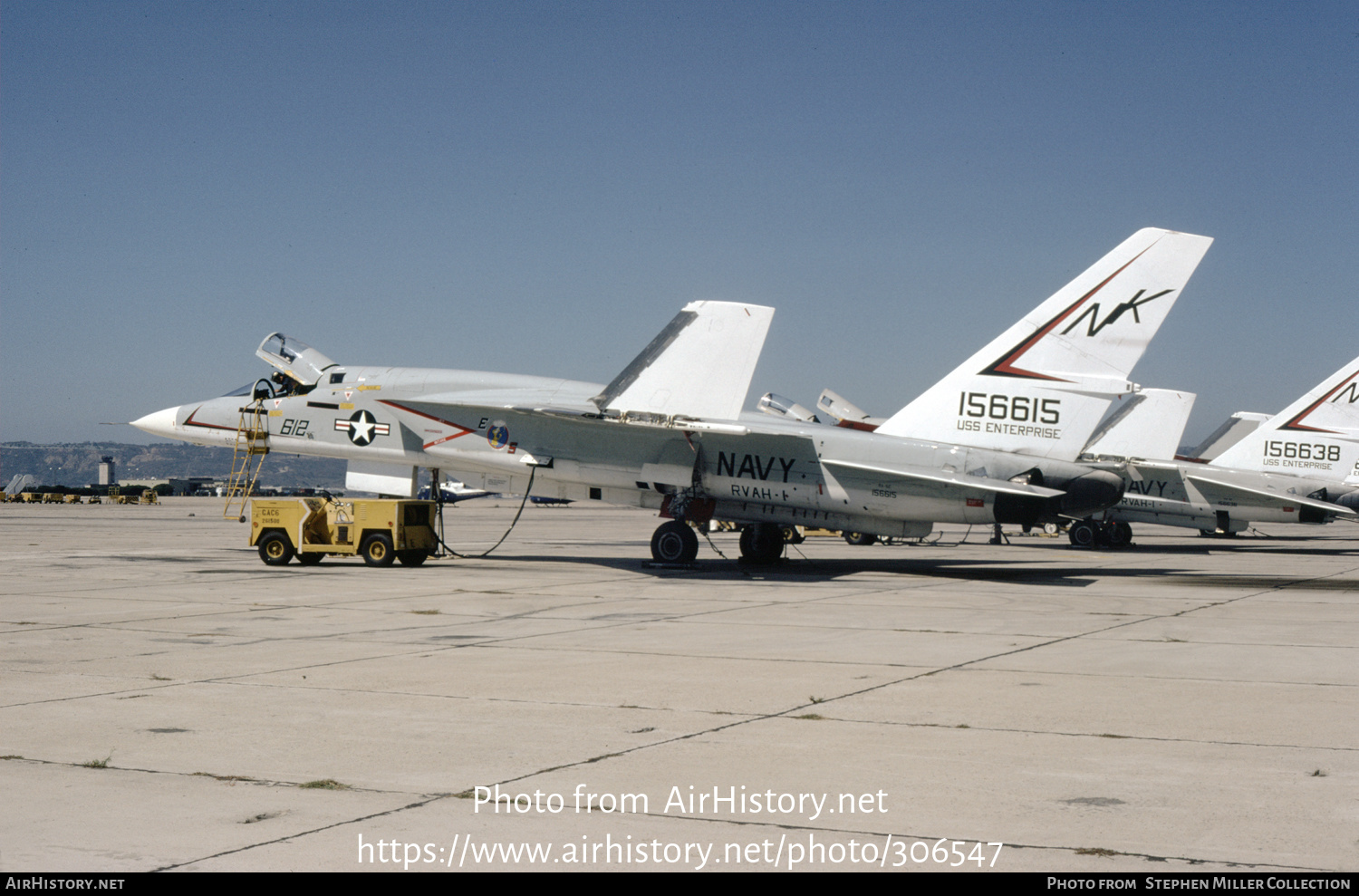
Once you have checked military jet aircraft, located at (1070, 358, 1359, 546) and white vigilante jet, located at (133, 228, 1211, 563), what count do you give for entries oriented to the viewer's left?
2

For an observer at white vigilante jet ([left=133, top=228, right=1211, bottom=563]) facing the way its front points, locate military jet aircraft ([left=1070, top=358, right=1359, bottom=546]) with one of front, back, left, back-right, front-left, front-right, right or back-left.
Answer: back-right

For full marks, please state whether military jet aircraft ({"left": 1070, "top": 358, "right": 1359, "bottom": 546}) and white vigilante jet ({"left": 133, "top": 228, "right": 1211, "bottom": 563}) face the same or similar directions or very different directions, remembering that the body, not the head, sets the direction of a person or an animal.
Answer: same or similar directions

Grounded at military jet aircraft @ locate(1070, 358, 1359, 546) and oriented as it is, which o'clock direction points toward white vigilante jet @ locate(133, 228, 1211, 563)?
The white vigilante jet is roughly at 10 o'clock from the military jet aircraft.

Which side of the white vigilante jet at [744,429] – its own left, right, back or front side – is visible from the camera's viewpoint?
left

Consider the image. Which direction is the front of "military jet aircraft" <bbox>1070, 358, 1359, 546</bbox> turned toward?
to the viewer's left
